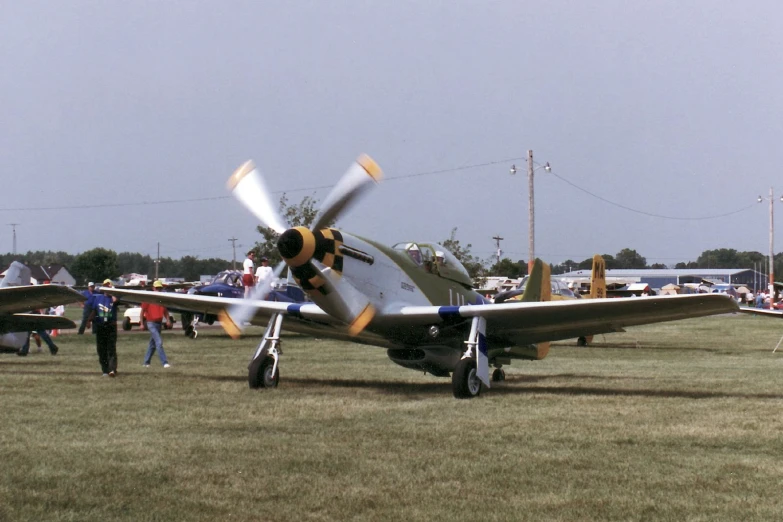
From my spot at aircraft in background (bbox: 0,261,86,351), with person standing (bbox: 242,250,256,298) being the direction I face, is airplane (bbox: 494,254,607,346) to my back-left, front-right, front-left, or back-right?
front-right

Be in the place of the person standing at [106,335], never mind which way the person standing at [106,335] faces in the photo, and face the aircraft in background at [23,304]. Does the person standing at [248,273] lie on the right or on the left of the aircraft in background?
right

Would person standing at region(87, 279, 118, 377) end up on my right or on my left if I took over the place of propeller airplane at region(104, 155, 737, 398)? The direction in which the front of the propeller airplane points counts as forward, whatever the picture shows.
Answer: on my right

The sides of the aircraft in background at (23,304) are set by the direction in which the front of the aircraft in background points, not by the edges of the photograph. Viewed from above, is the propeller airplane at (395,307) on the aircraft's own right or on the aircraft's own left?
on the aircraft's own left

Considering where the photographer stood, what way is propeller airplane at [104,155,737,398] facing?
facing the viewer and to the left of the viewer

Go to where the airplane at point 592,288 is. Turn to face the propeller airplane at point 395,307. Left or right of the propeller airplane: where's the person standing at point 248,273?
right

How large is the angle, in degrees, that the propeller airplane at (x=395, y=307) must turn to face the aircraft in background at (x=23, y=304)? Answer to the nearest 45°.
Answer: approximately 90° to its right

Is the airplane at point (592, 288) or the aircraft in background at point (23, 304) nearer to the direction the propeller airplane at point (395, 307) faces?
the aircraft in background

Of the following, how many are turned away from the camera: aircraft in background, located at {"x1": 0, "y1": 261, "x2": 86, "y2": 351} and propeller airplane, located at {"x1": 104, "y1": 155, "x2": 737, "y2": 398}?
0

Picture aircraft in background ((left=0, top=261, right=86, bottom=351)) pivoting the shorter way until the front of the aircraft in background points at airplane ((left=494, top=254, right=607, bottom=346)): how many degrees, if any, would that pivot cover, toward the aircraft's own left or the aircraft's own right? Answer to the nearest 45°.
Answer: approximately 135° to the aircraft's own left

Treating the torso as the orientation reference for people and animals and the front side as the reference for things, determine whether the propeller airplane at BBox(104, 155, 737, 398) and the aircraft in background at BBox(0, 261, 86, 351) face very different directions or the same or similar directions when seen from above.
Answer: same or similar directions

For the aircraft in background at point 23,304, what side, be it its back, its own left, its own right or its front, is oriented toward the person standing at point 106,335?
left
